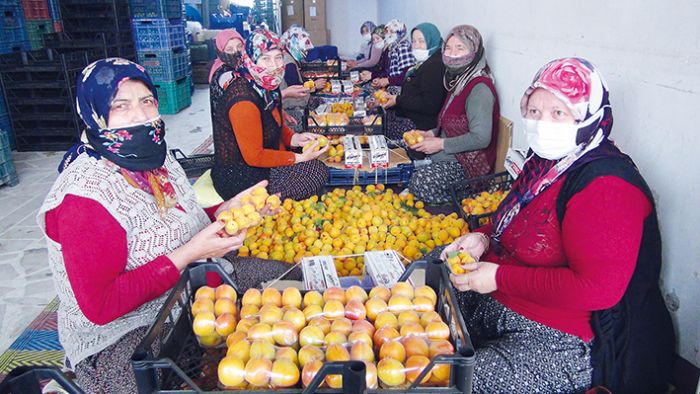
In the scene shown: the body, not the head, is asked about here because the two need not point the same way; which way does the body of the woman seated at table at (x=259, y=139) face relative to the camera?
to the viewer's right

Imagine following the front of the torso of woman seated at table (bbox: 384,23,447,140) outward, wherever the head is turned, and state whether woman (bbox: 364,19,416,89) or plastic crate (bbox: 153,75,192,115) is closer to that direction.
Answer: the plastic crate

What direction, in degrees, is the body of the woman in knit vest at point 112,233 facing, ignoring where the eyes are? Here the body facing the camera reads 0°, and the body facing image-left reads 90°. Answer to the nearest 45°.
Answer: approximately 315°

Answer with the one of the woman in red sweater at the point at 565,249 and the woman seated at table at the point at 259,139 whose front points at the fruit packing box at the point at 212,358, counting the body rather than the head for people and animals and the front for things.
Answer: the woman in red sweater

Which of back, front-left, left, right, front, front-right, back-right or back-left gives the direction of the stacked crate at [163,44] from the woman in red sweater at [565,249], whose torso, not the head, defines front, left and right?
right

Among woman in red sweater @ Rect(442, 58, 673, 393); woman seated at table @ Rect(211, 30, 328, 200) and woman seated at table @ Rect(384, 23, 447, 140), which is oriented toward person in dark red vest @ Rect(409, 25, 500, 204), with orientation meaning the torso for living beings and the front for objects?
woman seated at table @ Rect(211, 30, 328, 200)

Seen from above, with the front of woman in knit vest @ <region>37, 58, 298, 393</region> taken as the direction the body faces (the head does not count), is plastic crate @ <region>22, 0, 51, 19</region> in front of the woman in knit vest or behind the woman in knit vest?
behind

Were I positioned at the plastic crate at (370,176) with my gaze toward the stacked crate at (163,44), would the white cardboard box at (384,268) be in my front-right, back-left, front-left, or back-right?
back-left

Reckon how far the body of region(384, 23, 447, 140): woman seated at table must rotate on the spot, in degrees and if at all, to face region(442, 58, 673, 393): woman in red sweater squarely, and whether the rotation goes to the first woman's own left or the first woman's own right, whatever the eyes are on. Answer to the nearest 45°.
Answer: approximately 90° to the first woman's own left
